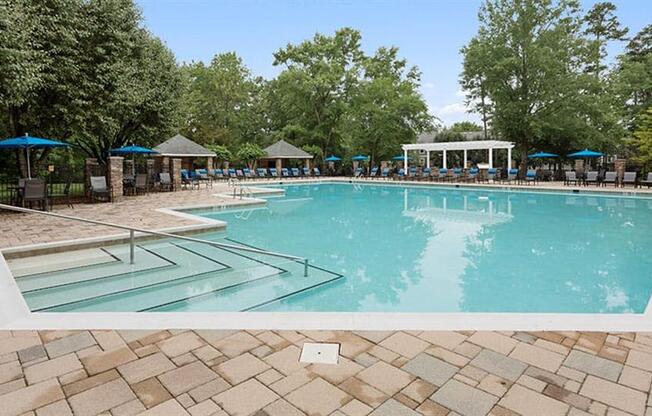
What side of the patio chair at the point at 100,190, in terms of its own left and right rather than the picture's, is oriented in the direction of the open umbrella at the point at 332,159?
left

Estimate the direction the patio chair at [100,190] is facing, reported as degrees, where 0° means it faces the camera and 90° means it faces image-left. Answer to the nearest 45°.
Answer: approximately 315°

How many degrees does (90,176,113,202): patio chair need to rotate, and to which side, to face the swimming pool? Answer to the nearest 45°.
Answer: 0° — it already faces it

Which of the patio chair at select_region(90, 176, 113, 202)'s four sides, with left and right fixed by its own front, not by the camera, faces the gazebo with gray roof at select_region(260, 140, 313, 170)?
left

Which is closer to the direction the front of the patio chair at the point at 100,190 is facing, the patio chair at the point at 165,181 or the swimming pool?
the swimming pool
